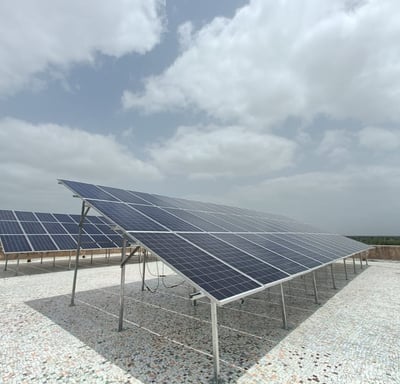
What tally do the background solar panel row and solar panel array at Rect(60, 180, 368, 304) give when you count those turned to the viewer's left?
0

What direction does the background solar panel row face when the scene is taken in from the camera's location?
facing the viewer and to the right of the viewer

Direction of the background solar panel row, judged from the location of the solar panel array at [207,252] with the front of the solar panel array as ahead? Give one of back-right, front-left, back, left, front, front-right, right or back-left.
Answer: back
